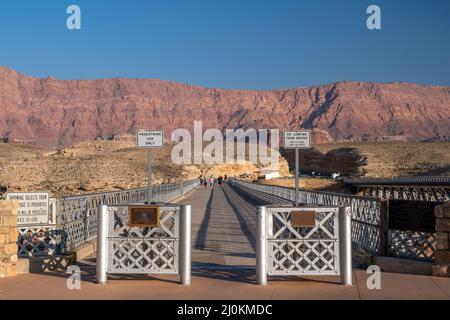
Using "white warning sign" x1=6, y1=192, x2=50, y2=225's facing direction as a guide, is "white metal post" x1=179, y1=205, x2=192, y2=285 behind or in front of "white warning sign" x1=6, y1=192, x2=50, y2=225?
in front

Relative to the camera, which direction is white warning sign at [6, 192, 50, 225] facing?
toward the camera

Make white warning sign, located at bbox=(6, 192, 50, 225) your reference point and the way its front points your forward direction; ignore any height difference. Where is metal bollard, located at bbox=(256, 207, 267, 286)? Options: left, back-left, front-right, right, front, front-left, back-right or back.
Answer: front-left

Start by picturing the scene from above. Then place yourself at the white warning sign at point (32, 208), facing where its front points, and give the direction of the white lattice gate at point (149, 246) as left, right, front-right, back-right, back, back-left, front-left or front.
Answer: front-left

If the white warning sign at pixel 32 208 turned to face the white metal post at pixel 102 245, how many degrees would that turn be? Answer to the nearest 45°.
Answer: approximately 45° to its left

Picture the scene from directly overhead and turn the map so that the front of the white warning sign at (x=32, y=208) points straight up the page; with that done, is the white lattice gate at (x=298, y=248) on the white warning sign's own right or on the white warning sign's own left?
on the white warning sign's own left

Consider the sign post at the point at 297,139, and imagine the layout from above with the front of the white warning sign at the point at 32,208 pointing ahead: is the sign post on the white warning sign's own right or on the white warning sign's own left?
on the white warning sign's own left

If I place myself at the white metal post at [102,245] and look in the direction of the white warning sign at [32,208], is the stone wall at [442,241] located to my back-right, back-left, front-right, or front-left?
back-right

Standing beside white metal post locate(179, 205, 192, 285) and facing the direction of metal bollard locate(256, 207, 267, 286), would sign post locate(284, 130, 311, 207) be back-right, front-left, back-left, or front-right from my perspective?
front-left

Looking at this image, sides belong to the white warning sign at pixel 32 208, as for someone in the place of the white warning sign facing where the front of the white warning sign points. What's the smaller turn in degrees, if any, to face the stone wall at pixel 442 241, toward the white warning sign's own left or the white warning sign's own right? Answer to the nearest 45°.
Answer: approximately 45° to the white warning sign's own left
